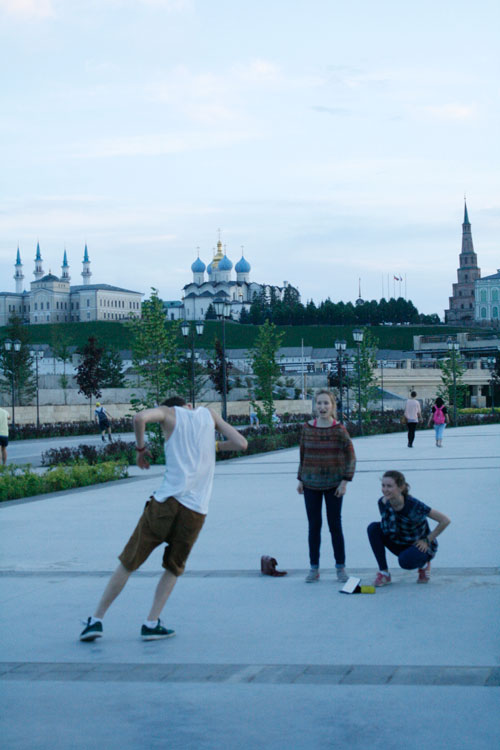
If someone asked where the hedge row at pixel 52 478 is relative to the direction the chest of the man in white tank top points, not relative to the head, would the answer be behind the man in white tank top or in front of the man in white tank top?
in front

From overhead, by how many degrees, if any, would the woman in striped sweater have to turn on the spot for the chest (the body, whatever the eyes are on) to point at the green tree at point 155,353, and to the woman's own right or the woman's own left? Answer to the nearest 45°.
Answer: approximately 180°

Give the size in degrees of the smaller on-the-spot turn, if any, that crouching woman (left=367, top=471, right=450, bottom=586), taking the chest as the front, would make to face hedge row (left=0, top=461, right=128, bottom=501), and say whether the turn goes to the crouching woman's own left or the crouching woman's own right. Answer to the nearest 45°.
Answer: approximately 90° to the crouching woman's own right

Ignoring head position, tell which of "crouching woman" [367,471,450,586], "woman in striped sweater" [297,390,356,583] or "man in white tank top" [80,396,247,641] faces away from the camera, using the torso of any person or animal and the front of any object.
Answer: the man in white tank top

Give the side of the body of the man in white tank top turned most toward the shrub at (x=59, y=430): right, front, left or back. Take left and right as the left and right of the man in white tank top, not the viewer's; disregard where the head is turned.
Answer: front

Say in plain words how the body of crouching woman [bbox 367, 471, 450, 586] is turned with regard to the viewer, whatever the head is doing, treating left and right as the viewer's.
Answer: facing the viewer and to the left of the viewer

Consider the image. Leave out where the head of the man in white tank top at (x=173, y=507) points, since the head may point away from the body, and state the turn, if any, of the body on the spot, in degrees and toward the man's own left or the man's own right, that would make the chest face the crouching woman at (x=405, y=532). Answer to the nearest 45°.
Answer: approximately 45° to the man's own right

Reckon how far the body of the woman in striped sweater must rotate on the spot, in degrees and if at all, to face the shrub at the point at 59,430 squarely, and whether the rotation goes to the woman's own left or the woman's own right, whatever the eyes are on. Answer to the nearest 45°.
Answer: approximately 180°

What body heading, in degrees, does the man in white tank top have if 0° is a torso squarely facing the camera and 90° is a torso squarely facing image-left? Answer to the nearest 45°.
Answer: approximately 180°

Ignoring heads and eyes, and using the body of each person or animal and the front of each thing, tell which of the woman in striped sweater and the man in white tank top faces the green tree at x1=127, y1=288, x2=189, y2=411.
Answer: the man in white tank top

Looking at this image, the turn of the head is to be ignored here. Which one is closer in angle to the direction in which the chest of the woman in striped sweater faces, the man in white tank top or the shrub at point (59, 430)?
the man in white tank top

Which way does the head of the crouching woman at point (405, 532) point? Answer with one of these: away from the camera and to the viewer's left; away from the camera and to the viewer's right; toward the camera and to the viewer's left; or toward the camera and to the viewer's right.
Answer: toward the camera and to the viewer's left

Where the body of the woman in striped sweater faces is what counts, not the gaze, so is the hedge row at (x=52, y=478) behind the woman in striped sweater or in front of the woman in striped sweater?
behind

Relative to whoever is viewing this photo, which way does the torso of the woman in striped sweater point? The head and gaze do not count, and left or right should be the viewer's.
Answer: facing the viewer

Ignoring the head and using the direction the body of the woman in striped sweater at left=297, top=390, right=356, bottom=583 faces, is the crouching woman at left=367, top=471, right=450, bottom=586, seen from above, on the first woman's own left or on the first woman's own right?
on the first woman's own left
